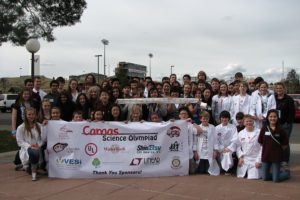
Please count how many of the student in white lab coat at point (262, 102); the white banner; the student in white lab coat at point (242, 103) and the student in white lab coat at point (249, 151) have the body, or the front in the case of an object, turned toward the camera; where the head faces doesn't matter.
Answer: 4

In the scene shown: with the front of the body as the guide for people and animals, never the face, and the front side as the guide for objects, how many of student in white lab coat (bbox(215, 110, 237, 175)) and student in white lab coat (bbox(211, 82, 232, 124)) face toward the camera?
2

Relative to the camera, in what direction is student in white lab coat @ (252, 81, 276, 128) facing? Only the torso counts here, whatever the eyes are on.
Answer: toward the camera

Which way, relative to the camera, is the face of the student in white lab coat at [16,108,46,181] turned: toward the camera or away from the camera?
toward the camera

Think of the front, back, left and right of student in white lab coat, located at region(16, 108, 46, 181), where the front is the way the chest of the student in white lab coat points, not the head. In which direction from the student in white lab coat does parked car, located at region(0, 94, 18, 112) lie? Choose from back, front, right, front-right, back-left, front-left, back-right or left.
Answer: back

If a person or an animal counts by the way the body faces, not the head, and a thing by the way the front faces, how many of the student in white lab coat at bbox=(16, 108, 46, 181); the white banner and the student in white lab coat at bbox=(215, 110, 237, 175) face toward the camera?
3

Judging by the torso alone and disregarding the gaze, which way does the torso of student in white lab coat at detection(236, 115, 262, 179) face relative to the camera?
toward the camera

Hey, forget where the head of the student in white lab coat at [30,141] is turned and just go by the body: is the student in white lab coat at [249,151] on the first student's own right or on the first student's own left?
on the first student's own left

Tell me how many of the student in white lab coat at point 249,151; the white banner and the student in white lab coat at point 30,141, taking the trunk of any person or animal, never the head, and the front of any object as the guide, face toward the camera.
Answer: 3

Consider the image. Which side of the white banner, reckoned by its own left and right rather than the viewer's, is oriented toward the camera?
front

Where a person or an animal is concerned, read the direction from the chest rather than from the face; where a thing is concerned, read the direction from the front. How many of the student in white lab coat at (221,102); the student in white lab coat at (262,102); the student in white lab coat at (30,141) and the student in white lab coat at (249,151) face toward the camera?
4

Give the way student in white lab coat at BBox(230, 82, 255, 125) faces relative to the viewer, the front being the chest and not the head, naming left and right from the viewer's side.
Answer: facing the viewer

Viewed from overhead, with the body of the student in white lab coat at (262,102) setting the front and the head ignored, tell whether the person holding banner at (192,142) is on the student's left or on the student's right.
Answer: on the student's right
